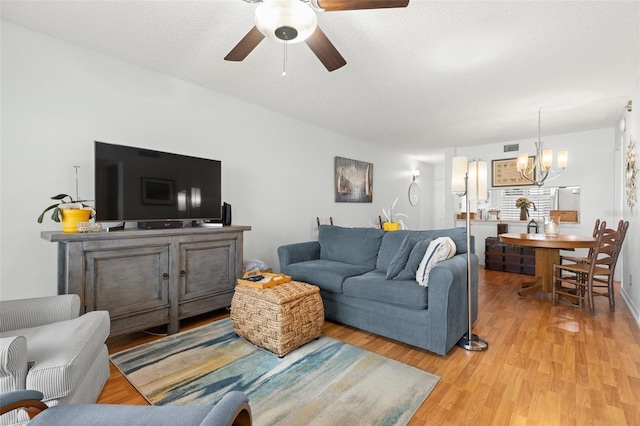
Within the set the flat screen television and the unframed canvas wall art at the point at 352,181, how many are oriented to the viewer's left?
0

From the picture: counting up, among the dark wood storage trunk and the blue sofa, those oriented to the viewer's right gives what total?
0

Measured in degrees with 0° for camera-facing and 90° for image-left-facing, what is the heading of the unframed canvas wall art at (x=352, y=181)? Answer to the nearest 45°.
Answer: approximately 315°

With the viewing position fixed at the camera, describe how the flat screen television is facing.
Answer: facing the viewer and to the right of the viewer

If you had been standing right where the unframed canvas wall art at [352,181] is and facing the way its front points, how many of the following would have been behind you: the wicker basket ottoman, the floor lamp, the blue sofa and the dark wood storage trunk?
0

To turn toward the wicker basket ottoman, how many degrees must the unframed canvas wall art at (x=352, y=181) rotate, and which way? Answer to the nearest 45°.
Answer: approximately 45° to its right

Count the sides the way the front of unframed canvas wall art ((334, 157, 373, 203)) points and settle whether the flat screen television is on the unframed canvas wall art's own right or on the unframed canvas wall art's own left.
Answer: on the unframed canvas wall art's own right

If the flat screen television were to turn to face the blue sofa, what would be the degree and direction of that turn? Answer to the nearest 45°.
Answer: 0° — it already faces it

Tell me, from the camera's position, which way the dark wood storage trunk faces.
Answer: facing the viewer and to the left of the viewer

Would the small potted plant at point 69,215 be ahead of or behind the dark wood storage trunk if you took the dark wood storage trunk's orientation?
ahead

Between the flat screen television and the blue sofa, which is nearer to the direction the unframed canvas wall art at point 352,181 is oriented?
the blue sofa

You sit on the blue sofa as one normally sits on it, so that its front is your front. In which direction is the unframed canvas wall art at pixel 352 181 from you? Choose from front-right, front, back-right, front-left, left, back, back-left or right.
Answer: back-right

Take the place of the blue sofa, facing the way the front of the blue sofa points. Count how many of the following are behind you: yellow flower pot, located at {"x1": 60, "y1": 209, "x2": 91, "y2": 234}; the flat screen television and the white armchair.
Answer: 0

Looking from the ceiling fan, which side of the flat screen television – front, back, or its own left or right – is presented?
front
